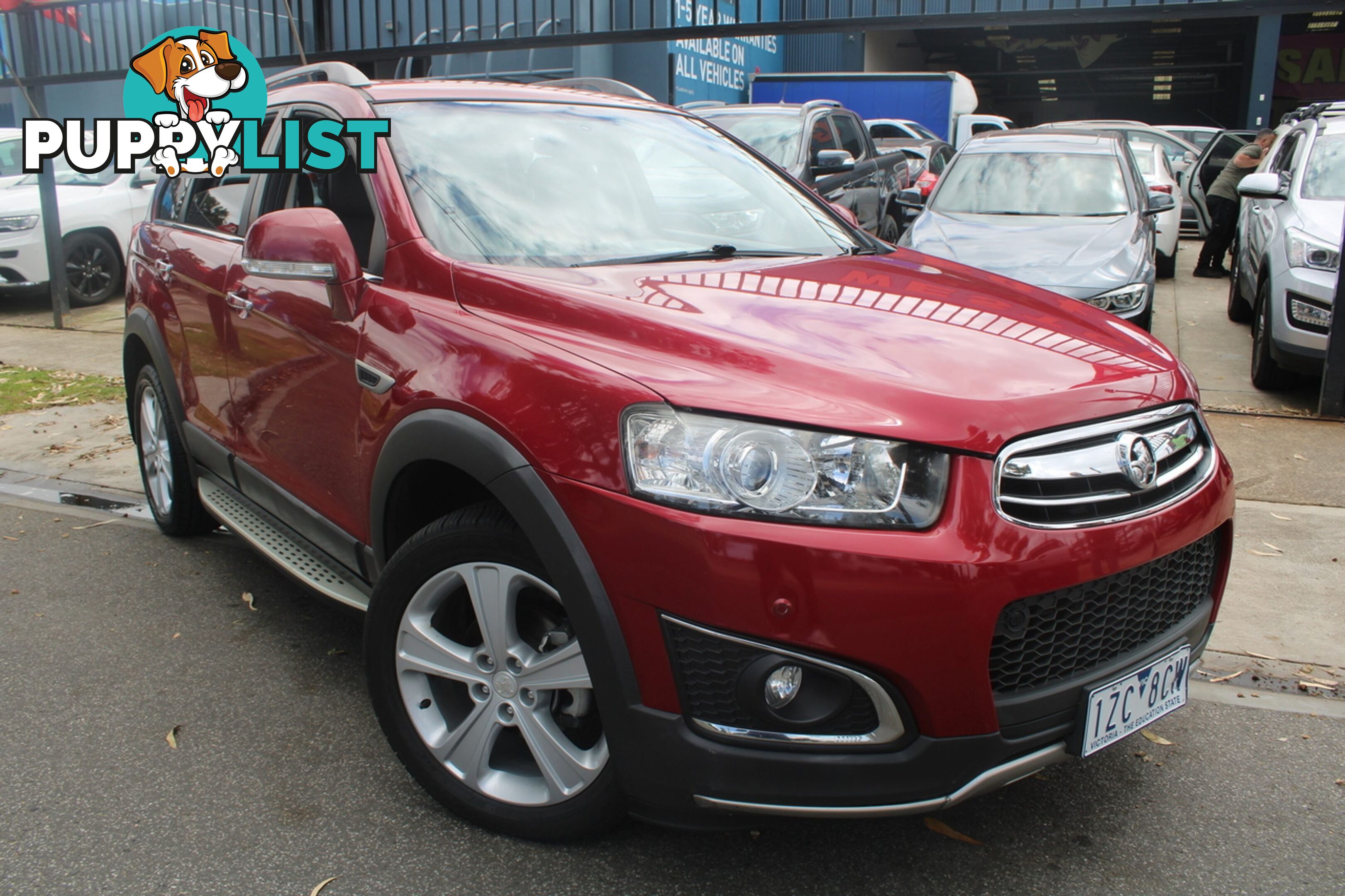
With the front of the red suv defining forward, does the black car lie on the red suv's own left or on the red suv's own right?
on the red suv's own left

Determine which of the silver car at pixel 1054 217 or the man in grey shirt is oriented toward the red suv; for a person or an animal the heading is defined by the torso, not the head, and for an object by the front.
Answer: the silver car

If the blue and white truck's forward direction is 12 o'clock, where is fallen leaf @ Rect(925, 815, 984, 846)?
The fallen leaf is roughly at 3 o'clock from the blue and white truck.

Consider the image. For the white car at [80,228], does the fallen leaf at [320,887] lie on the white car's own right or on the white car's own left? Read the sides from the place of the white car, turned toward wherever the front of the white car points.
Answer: on the white car's own left

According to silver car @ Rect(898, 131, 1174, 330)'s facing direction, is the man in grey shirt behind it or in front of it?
behind

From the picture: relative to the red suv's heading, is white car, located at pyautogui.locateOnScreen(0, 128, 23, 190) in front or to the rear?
to the rear

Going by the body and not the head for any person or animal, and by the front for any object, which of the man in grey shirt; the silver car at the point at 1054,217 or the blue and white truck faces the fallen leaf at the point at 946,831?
the silver car

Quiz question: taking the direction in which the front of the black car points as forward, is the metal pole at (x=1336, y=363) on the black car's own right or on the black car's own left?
on the black car's own left

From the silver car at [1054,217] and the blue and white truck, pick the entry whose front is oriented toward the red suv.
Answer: the silver car

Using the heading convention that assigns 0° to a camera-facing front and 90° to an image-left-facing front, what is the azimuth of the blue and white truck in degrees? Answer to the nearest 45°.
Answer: approximately 270°
